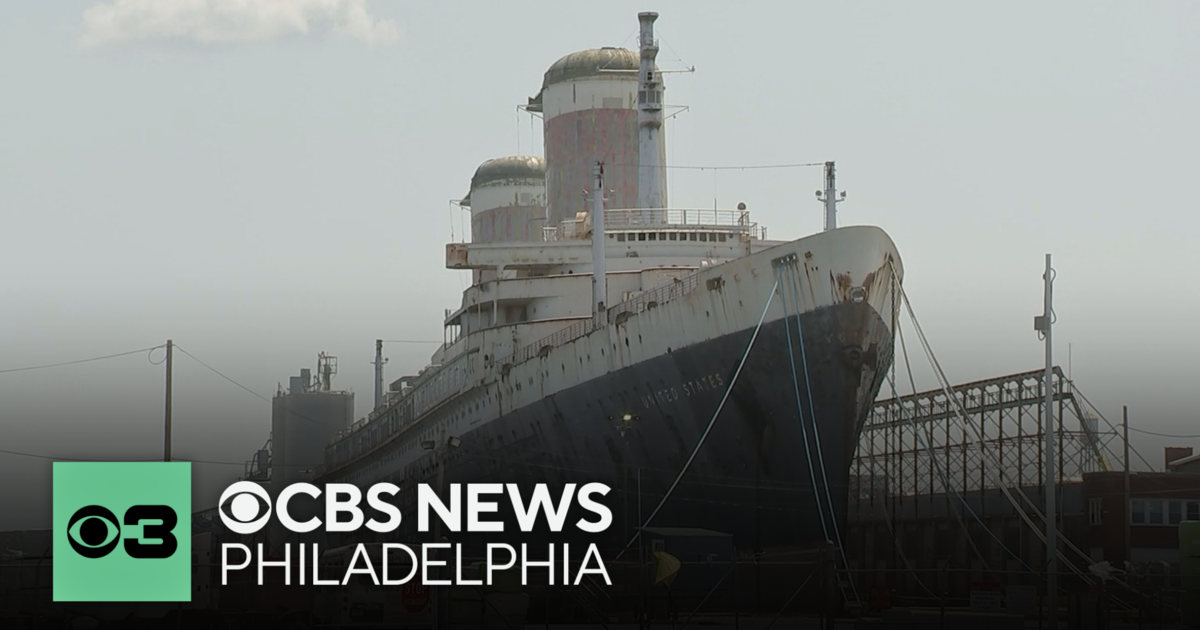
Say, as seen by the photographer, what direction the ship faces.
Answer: facing the viewer and to the right of the viewer

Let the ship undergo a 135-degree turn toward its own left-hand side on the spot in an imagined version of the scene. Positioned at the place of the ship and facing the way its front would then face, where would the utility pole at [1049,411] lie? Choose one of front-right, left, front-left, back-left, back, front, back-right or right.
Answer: right
